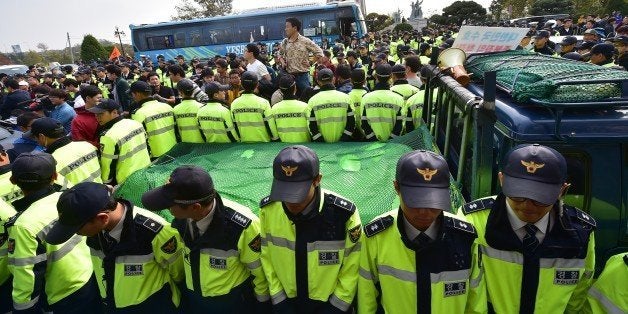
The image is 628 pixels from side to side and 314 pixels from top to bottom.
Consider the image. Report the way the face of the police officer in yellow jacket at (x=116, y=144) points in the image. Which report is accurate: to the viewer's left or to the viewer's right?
to the viewer's left

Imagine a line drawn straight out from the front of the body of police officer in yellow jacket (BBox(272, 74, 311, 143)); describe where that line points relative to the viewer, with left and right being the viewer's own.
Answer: facing away from the viewer

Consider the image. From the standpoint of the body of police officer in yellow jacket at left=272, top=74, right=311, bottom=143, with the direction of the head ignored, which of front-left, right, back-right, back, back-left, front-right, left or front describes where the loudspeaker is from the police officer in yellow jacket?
back-right

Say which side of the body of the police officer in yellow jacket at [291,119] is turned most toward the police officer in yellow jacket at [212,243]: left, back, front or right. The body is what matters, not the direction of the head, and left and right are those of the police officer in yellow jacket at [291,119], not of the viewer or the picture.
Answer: back

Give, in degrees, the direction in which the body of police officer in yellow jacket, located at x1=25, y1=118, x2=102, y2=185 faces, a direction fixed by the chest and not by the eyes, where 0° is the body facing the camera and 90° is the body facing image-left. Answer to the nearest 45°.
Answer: approximately 135°

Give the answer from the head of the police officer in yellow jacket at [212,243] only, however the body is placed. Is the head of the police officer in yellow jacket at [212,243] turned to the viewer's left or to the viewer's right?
to the viewer's left

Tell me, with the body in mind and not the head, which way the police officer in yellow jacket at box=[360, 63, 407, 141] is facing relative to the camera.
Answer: away from the camera

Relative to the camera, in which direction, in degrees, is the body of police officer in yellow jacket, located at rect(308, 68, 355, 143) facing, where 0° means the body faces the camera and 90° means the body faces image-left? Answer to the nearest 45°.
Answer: approximately 180°

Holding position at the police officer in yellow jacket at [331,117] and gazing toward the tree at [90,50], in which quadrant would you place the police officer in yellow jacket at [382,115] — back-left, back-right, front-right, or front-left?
back-right

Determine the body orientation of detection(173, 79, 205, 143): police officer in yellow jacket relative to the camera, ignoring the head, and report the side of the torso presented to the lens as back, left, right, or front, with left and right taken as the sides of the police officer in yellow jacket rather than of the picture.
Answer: back

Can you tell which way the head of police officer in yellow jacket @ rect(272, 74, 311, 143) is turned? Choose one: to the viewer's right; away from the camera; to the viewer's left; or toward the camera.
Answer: away from the camera

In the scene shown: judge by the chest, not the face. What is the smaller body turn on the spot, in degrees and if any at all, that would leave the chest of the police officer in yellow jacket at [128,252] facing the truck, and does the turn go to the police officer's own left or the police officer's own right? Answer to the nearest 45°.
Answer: approximately 90° to the police officer's own left
